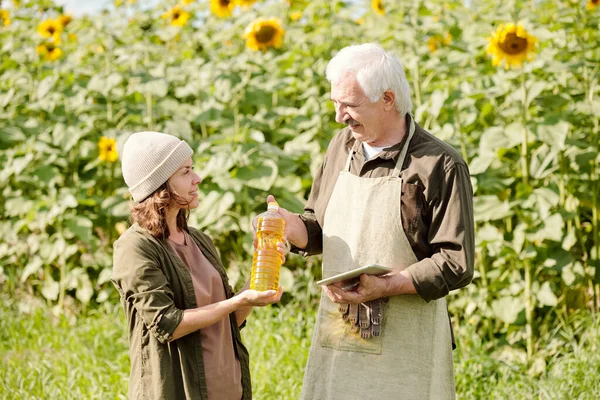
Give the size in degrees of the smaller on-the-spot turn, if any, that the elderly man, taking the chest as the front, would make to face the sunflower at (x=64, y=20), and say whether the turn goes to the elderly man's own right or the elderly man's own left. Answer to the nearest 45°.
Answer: approximately 90° to the elderly man's own right

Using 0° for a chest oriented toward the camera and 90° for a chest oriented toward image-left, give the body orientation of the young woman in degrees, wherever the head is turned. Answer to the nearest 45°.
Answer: approximately 315°

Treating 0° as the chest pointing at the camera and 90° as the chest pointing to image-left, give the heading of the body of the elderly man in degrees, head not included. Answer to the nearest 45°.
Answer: approximately 45°

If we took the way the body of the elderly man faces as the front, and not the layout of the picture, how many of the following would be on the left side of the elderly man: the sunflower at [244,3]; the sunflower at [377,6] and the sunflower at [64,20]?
0

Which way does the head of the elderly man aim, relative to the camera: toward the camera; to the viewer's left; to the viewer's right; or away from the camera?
to the viewer's left

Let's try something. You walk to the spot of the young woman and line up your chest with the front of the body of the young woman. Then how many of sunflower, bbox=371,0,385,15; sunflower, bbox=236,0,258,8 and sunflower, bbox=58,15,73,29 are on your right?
0

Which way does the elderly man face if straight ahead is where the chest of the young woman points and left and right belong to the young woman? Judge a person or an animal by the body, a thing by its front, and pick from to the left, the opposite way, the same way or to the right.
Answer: to the right

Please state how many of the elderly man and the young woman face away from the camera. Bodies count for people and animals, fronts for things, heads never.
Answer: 0

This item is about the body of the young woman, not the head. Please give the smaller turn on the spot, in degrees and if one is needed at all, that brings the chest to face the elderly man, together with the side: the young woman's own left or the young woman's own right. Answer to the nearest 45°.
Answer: approximately 45° to the young woman's own left

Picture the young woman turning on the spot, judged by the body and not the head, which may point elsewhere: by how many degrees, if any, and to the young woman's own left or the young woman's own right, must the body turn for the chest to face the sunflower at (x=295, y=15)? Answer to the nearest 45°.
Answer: approximately 135° to the young woman's own left

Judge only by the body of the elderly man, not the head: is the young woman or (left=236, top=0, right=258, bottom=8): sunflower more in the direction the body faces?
the young woman

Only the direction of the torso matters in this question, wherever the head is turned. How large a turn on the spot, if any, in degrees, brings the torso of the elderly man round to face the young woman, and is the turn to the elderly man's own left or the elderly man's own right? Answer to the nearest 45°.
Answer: approximately 45° to the elderly man's own right

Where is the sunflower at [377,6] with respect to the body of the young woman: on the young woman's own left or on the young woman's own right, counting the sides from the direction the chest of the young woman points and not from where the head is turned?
on the young woman's own left

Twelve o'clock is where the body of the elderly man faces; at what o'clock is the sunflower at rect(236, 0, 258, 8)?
The sunflower is roughly at 4 o'clock from the elderly man.

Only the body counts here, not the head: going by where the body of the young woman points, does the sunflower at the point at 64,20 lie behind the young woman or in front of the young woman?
behind
